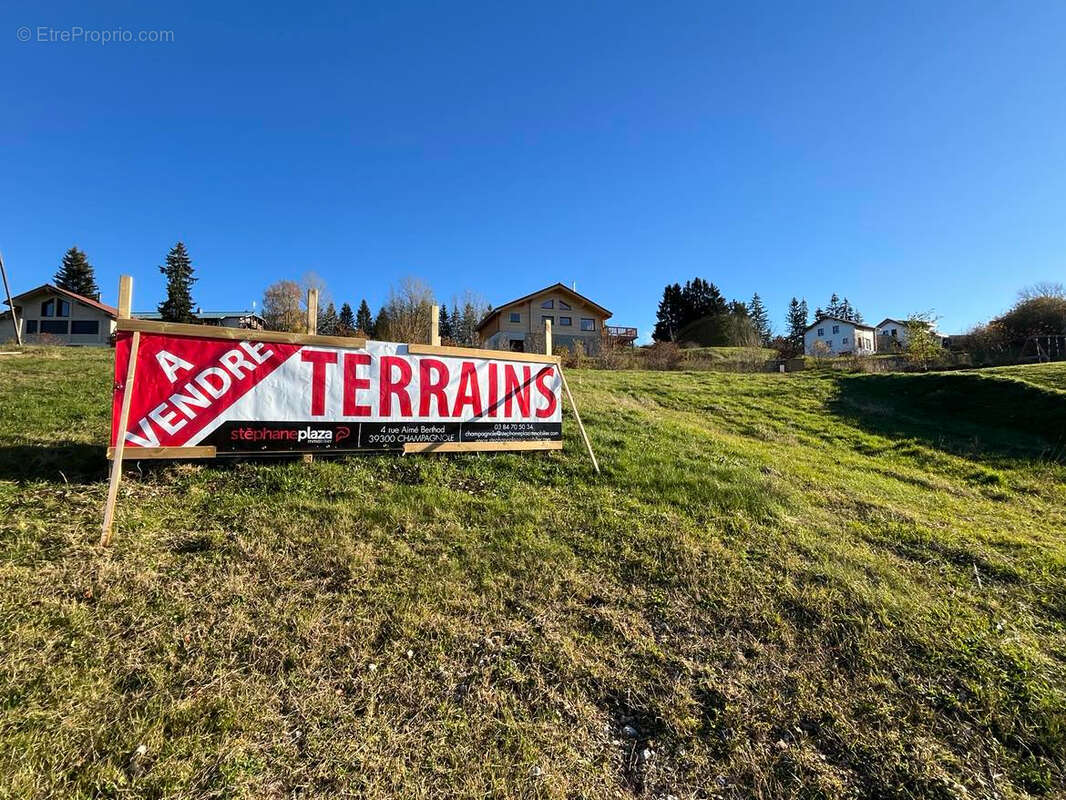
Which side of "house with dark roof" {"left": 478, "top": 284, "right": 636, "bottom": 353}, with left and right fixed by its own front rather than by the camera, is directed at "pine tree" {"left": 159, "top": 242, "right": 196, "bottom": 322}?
right

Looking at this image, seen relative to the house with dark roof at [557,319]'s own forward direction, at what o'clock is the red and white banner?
The red and white banner is roughly at 12 o'clock from the house with dark roof.

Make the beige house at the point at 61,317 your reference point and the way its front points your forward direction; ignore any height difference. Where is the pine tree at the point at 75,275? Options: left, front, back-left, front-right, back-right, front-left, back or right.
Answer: back

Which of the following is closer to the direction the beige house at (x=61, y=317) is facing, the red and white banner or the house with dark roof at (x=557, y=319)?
the red and white banner

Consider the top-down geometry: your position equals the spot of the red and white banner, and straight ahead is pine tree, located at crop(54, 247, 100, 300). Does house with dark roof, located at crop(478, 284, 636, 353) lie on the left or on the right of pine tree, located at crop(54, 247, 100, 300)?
right

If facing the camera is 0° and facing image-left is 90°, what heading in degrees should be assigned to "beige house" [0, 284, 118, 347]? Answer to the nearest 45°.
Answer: approximately 0°

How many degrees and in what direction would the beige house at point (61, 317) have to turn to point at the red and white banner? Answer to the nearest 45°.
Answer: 0° — it already faces it

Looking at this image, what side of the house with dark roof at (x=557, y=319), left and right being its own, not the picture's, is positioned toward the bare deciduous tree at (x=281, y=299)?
right

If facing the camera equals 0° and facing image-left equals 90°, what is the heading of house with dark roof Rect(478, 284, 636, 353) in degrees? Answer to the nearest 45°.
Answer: approximately 0°

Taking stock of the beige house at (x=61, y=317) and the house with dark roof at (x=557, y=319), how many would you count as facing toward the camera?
2
